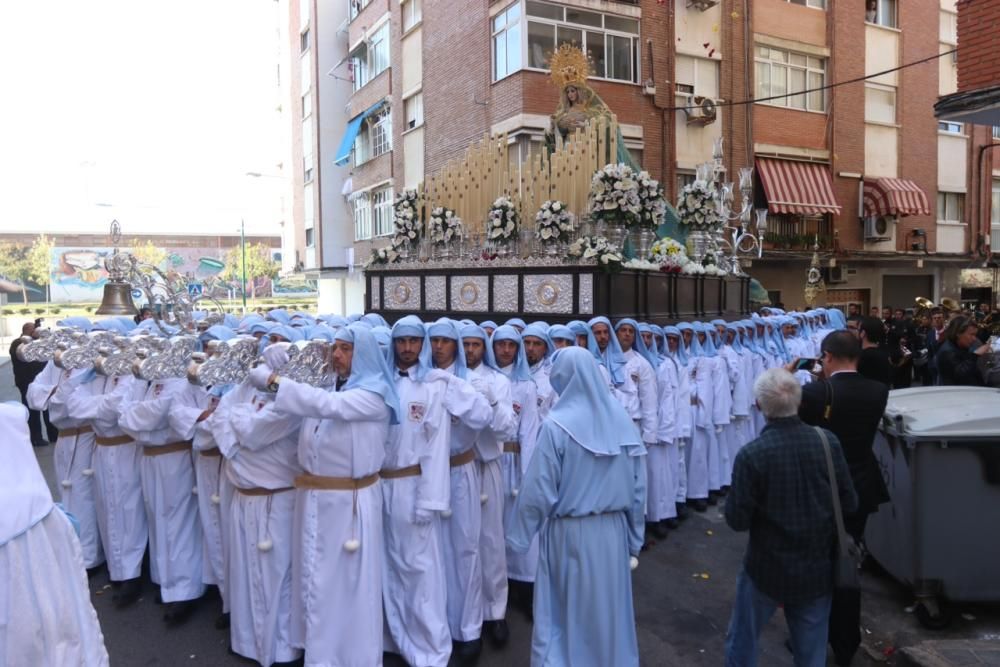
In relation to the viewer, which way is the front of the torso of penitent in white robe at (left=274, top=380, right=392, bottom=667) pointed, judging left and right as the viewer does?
facing the viewer and to the left of the viewer

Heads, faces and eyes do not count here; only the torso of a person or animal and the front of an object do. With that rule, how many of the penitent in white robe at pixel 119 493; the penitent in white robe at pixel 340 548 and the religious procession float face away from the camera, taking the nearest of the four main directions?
0

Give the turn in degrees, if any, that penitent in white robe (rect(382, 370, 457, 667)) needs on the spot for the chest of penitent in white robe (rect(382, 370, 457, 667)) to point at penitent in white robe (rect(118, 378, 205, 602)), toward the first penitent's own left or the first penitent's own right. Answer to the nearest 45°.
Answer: approximately 90° to the first penitent's own right

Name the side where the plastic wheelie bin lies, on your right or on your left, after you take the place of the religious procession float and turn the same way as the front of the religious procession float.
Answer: on your left

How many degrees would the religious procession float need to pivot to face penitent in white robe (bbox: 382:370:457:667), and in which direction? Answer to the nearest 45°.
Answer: approximately 45° to its left

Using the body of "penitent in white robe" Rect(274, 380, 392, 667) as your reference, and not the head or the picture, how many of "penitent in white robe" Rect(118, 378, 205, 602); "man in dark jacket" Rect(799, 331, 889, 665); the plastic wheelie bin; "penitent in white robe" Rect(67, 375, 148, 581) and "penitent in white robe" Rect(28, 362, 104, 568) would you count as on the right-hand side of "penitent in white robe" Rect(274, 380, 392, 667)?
3

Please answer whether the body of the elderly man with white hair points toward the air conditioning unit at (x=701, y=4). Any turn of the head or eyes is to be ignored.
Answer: yes

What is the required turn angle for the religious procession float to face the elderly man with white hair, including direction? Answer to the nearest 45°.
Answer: approximately 45° to its left

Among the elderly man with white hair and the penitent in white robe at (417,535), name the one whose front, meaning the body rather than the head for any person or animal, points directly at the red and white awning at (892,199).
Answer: the elderly man with white hair

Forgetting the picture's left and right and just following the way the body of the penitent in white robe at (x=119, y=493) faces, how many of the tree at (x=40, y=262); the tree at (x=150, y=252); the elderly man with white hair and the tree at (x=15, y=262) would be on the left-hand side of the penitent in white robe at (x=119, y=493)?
1

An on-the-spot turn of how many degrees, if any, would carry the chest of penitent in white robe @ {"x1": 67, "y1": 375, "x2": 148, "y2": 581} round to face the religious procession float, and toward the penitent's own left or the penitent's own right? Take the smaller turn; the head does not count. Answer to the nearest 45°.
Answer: approximately 180°

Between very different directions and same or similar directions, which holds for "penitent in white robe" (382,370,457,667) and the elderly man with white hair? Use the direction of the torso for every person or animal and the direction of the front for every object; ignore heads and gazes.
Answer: very different directions

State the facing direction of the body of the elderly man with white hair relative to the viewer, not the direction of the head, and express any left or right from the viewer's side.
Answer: facing away from the viewer

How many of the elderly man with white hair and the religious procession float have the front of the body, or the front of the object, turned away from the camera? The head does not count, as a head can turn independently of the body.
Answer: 1
